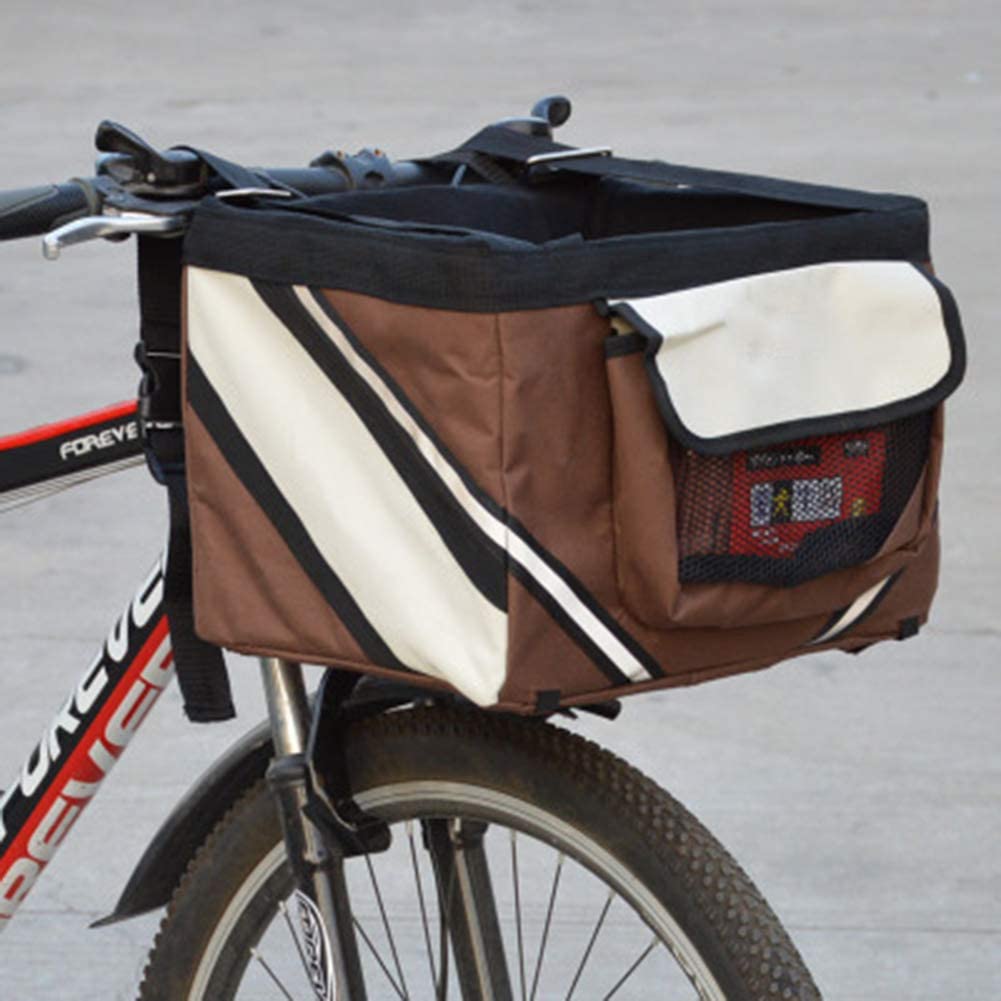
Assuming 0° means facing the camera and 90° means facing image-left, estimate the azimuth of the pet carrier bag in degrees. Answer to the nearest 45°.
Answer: approximately 315°
